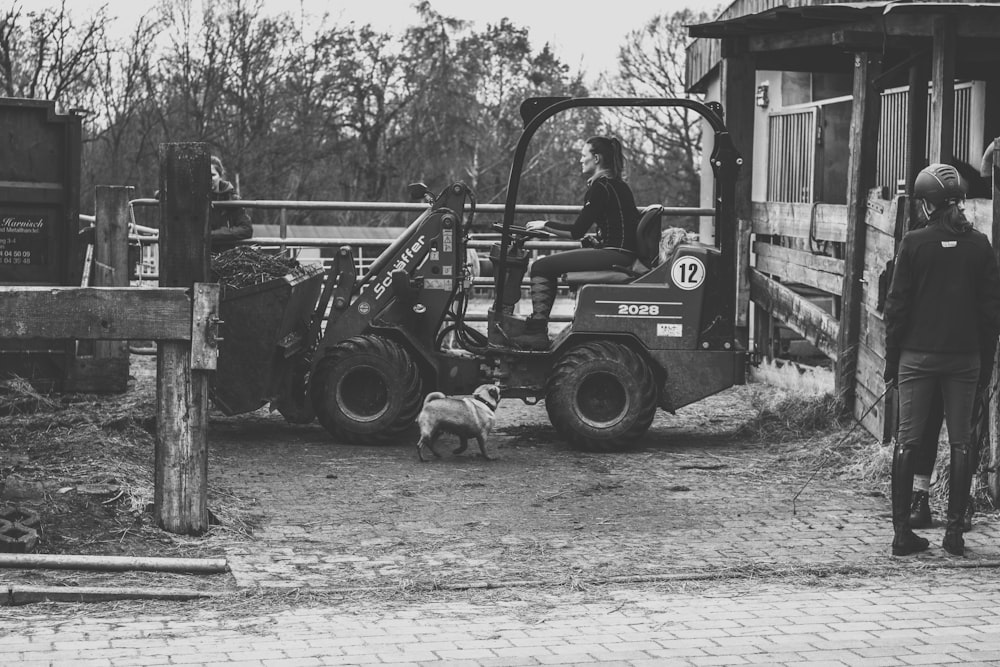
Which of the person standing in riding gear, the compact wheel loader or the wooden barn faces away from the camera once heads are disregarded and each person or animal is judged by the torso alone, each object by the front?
the person standing in riding gear

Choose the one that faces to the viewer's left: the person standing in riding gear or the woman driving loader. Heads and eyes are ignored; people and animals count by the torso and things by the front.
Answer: the woman driving loader

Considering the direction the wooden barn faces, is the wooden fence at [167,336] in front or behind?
in front

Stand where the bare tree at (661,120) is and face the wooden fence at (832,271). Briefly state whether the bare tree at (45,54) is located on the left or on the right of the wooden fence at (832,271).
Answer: right

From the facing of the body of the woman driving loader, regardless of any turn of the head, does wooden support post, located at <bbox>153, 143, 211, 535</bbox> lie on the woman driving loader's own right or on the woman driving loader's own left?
on the woman driving loader's own left

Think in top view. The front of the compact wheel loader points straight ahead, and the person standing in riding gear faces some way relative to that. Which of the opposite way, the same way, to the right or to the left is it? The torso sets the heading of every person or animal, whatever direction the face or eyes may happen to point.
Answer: to the right

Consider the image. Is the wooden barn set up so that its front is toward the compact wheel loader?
yes

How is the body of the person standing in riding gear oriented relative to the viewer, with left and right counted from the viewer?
facing away from the viewer

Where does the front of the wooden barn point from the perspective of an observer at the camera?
facing the viewer and to the left of the viewer

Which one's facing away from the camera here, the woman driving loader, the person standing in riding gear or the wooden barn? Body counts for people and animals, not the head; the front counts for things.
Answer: the person standing in riding gear

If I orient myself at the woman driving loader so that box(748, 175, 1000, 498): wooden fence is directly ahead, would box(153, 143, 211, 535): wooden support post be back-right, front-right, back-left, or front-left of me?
back-right

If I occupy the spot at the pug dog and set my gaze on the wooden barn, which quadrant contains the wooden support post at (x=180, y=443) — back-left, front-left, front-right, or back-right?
back-right

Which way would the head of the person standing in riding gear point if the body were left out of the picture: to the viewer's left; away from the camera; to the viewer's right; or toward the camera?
away from the camera

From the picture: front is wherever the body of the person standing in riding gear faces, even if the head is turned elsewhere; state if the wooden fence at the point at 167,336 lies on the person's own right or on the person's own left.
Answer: on the person's own left

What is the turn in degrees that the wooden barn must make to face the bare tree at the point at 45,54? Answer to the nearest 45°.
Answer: approximately 90° to its right

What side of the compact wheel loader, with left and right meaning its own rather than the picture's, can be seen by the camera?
left

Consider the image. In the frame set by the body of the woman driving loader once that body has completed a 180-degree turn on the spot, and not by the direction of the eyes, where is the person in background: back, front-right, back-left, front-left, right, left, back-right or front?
back-left

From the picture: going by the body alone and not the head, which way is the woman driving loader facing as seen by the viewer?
to the viewer's left
